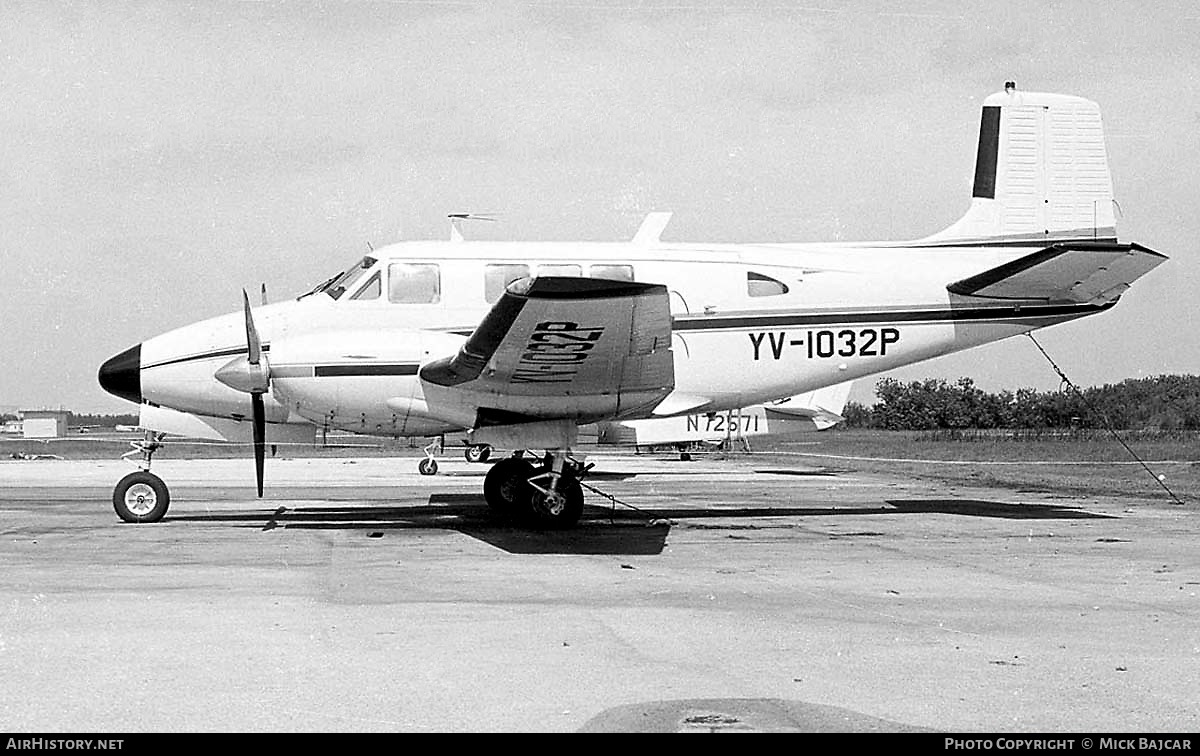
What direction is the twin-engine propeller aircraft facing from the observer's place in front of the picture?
facing to the left of the viewer
